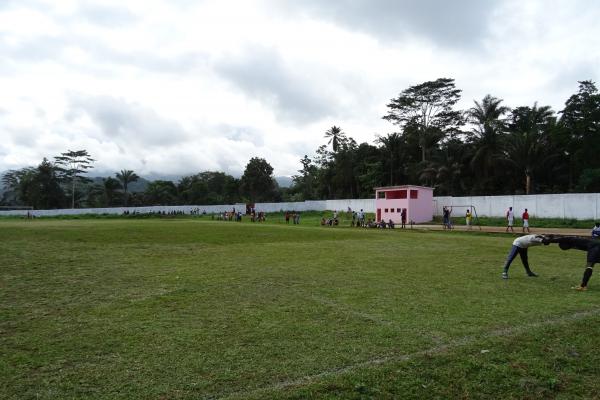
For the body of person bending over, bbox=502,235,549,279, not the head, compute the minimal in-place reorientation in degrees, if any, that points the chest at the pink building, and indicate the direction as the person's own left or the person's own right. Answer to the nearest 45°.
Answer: approximately 90° to the person's own left

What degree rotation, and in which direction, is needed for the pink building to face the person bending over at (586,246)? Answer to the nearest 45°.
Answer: approximately 45° to its left

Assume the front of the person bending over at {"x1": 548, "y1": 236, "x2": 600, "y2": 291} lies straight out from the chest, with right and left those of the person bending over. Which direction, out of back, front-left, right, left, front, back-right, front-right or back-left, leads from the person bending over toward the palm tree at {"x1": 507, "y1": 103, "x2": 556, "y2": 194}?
right

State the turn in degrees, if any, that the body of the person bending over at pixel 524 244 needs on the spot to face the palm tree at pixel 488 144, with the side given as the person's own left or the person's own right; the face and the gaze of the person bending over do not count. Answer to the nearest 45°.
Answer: approximately 90° to the person's own left

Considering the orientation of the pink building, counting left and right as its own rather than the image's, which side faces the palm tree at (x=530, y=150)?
back

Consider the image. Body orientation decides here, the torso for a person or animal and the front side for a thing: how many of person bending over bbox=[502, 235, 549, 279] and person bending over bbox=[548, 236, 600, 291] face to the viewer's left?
1

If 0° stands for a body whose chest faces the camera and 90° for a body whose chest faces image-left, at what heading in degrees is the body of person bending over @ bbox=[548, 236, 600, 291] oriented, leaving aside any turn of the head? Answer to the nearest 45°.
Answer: approximately 90°

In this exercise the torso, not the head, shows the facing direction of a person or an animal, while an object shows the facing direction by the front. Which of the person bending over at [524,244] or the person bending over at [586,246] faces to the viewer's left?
the person bending over at [586,246]

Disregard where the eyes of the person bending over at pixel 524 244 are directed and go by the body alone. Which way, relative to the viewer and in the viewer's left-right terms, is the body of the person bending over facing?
facing to the right of the viewer

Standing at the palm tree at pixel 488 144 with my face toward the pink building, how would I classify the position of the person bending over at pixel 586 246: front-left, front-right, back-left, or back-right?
front-left

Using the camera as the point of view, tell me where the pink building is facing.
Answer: facing the viewer and to the left of the viewer

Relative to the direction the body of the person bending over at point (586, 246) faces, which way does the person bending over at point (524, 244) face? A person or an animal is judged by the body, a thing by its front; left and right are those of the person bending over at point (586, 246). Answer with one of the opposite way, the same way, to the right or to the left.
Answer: the opposite way

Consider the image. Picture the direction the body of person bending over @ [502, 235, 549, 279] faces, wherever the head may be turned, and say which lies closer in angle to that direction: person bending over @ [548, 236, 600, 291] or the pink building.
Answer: the person bending over
